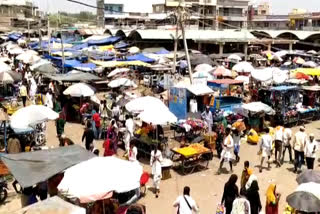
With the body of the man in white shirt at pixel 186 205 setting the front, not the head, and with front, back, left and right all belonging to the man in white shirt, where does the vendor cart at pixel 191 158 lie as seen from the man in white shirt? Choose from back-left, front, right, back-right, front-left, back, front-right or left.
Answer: front

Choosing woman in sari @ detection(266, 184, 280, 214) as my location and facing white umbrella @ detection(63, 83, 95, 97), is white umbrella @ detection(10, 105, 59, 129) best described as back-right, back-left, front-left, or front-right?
front-left

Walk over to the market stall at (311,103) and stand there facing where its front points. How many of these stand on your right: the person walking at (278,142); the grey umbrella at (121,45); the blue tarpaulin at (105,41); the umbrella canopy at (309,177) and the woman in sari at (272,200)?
2

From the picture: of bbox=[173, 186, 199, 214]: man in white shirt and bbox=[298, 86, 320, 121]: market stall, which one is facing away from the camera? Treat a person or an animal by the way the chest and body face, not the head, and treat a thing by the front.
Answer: the man in white shirt

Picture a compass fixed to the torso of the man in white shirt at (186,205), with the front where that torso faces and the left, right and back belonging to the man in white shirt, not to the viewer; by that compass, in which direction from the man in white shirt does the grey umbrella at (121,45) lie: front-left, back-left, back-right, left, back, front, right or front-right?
front

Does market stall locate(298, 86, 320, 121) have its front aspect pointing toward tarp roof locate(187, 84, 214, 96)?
no

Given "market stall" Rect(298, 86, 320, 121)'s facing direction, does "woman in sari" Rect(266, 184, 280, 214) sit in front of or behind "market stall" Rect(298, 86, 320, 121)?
in front

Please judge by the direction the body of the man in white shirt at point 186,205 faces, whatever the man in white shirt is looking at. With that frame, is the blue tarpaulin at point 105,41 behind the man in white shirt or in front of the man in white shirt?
in front

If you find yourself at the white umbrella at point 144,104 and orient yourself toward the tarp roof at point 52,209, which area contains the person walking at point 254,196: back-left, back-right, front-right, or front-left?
front-left

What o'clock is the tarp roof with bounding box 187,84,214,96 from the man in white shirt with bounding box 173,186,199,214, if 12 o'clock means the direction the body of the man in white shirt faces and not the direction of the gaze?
The tarp roof is roughly at 12 o'clock from the man in white shirt.

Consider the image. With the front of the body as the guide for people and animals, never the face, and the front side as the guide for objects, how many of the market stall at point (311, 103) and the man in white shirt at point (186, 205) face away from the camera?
1

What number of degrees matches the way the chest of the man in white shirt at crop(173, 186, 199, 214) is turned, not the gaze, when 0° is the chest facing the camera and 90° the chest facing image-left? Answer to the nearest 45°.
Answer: approximately 180°

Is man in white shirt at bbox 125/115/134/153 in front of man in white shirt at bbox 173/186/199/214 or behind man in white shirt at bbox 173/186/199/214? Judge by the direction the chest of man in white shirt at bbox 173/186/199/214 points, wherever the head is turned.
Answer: in front

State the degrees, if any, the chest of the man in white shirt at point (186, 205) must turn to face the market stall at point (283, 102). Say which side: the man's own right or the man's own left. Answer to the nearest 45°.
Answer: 0° — they already face it
